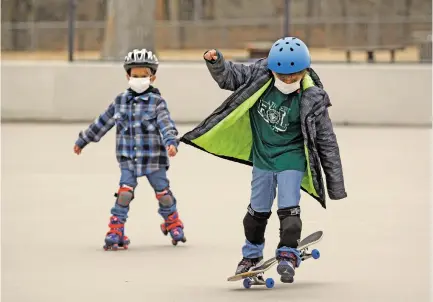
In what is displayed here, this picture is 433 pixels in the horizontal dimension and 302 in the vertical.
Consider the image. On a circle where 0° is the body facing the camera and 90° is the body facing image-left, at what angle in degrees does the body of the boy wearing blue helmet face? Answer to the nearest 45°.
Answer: approximately 0°

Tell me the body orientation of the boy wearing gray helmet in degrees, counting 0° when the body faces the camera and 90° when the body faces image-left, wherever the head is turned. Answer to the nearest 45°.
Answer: approximately 0°

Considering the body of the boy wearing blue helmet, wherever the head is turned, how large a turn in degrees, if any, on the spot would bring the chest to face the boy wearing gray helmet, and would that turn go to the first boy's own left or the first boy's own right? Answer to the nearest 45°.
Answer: approximately 135° to the first boy's own right

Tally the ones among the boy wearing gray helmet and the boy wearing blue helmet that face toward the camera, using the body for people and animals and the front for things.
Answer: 2

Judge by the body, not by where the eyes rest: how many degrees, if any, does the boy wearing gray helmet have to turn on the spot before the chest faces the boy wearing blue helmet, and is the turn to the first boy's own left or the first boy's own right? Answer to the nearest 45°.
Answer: approximately 45° to the first boy's own left
